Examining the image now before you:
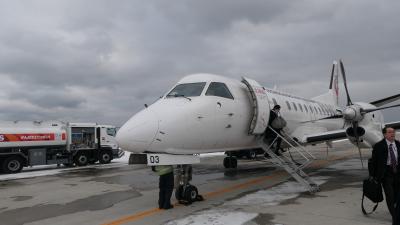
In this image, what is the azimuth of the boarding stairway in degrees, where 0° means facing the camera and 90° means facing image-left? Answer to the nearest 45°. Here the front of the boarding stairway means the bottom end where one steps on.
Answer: approximately 315°

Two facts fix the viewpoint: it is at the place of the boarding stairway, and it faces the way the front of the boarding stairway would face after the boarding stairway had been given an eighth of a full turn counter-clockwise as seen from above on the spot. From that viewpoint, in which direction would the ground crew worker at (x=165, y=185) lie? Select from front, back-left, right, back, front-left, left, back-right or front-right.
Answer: back-right

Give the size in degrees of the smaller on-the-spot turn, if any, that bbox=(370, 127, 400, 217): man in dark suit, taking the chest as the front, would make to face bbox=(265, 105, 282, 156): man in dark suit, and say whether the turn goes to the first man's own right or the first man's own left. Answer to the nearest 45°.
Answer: approximately 180°

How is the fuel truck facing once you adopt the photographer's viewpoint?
facing away from the viewer and to the right of the viewer

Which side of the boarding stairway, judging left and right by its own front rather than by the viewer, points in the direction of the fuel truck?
back

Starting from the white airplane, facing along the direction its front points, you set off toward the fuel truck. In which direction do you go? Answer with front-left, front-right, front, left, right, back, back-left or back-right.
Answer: right

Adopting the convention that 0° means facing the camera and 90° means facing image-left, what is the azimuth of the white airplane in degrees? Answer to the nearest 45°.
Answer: approximately 45°
